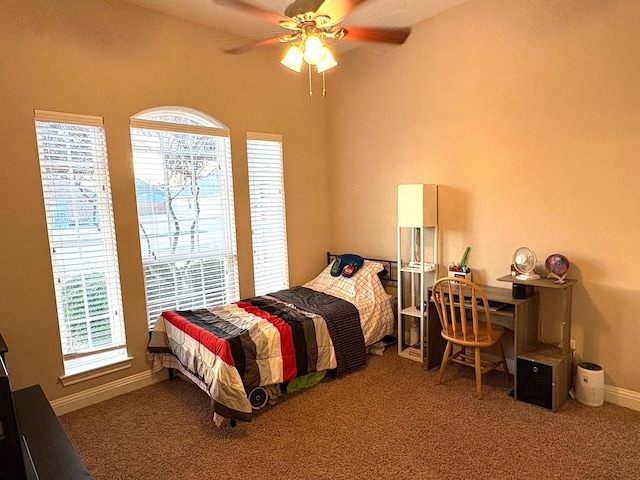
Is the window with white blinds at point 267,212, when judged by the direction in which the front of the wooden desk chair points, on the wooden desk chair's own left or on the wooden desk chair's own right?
on the wooden desk chair's own left

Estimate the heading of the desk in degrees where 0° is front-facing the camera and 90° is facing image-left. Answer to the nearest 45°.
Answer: approximately 45°

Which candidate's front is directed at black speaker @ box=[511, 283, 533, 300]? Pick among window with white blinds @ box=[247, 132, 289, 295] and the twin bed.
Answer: the window with white blinds

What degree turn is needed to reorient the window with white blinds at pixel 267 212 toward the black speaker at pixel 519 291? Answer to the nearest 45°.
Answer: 0° — it already faces it

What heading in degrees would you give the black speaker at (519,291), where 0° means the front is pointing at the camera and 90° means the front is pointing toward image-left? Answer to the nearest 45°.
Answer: approximately 45°

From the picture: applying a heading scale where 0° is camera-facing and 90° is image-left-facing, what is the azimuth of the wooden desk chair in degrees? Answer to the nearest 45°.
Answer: approximately 225°

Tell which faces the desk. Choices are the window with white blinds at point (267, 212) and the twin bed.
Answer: the window with white blinds

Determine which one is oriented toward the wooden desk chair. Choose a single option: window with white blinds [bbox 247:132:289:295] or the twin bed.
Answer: the window with white blinds
